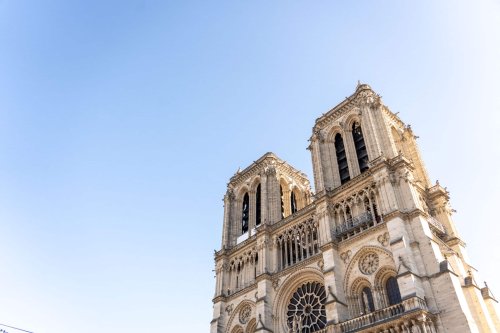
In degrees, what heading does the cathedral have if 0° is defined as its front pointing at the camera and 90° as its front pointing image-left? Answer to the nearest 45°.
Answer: approximately 45°
